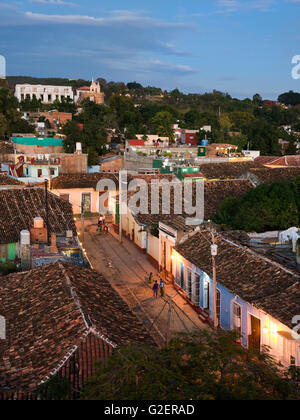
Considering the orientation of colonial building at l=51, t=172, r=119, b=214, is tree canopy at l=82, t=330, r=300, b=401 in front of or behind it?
in front

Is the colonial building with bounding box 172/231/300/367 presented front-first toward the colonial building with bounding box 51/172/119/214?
no

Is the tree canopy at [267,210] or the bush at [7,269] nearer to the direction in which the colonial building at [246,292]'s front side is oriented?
the bush

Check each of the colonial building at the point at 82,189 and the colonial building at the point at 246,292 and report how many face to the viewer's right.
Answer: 0

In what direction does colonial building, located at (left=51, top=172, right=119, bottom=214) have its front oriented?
toward the camera

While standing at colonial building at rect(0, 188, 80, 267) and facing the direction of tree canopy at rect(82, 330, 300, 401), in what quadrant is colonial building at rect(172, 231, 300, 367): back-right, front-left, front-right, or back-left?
front-left

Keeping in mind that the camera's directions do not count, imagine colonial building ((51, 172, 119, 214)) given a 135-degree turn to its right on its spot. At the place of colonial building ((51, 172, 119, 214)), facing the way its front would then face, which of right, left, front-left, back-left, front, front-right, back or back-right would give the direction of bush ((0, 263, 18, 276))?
back-left

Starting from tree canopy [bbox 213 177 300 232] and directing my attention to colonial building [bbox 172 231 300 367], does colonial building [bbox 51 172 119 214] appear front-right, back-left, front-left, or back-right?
back-right

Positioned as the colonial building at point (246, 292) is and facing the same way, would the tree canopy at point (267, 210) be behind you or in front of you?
behind

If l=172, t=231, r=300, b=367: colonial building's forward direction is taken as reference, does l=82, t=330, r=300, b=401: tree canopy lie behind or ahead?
ahead
